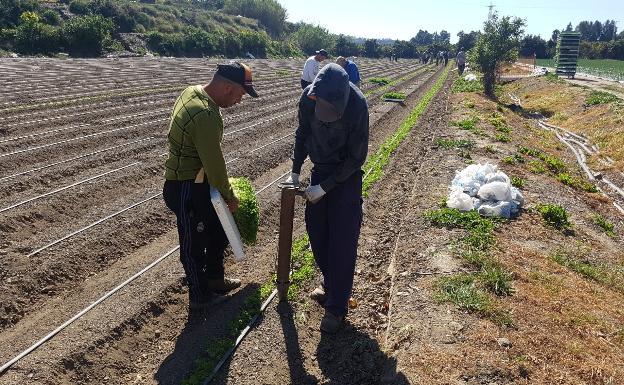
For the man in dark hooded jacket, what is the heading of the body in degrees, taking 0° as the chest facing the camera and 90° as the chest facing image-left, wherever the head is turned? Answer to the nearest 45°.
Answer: approximately 45°

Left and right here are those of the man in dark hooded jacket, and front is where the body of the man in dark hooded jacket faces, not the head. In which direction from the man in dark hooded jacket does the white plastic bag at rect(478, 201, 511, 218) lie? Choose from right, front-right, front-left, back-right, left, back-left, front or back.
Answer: back

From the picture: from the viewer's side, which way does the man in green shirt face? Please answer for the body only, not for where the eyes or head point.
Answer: to the viewer's right

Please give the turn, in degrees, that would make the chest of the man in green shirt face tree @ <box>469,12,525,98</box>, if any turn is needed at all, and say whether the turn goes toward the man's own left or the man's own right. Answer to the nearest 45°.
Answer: approximately 45° to the man's own left

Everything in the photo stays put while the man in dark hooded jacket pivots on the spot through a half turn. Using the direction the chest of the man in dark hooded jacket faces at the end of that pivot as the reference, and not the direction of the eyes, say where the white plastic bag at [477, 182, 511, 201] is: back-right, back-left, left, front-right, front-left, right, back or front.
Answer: front

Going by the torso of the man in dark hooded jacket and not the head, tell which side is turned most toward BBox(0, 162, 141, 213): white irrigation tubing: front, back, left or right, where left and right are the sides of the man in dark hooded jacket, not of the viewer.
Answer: right

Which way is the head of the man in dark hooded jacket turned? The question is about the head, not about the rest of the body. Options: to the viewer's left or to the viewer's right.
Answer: to the viewer's left

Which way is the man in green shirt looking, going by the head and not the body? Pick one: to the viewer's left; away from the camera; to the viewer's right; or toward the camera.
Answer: to the viewer's right

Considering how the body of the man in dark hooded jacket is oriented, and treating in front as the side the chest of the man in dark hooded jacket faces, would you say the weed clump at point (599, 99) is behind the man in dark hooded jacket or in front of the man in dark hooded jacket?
behind

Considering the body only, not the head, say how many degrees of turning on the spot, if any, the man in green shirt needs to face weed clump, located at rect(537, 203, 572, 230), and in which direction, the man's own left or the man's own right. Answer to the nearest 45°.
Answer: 0° — they already face it

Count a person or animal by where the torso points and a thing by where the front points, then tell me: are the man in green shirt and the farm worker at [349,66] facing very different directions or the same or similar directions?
very different directions
